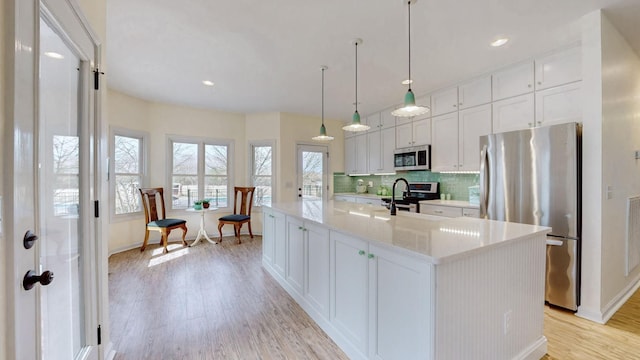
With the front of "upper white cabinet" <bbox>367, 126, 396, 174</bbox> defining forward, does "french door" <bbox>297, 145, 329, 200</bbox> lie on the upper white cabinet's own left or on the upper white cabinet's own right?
on the upper white cabinet's own right

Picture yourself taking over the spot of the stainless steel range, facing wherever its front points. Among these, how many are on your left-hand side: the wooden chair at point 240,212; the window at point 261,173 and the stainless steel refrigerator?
1

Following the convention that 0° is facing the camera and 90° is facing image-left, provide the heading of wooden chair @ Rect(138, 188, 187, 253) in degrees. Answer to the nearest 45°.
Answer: approximately 315°

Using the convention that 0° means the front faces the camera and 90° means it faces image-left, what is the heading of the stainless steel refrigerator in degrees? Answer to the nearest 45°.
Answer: approximately 45°

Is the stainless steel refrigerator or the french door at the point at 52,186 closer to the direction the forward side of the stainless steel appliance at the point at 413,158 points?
the french door

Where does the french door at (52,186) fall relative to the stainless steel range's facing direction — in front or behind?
in front

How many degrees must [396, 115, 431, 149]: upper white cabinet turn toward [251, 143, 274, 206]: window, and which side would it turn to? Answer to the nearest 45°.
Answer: approximately 45° to its right

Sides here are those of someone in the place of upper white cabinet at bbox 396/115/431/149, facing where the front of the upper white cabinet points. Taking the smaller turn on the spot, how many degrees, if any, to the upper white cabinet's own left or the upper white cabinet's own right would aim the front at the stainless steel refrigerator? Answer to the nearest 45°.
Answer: approximately 90° to the upper white cabinet's own left
